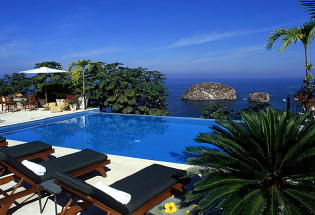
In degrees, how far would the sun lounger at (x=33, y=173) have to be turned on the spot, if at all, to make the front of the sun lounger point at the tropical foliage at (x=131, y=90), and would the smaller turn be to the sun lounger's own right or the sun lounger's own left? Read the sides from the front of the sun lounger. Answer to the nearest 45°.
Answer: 0° — it already faces it

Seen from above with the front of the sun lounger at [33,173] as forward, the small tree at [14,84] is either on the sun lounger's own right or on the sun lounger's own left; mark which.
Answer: on the sun lounger's own left

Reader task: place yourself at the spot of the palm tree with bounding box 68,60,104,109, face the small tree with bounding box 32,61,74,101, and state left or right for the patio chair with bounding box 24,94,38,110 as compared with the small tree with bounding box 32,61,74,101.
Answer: left

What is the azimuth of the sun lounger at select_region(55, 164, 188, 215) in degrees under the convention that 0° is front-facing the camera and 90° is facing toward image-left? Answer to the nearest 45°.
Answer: approximately 225°

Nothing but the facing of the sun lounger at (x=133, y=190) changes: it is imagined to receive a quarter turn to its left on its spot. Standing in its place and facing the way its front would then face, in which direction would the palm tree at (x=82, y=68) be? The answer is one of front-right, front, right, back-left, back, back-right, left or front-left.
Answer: front-right

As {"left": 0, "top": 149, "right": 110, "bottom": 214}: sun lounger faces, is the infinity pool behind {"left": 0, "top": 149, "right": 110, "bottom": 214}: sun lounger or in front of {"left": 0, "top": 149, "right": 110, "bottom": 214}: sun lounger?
in front

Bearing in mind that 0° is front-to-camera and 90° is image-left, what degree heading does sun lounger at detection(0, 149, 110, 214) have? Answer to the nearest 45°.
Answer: approximately 225°

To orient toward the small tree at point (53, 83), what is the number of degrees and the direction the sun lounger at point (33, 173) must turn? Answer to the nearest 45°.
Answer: approximately 45° to its left

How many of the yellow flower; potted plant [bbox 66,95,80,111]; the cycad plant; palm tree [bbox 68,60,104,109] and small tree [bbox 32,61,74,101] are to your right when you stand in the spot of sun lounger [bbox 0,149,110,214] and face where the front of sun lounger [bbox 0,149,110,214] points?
2

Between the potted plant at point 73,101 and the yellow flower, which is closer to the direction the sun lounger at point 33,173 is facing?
the potted plant

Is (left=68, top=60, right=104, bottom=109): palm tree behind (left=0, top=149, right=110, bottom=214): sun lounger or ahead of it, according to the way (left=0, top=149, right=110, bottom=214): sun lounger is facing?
ahead
